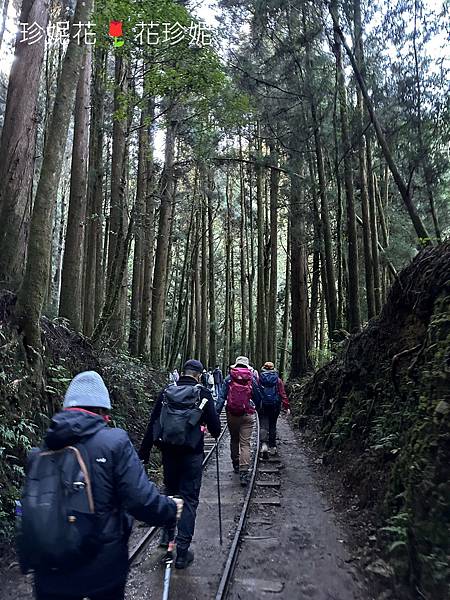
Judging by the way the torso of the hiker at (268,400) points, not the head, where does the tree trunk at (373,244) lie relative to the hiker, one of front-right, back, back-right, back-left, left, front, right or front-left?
front-right

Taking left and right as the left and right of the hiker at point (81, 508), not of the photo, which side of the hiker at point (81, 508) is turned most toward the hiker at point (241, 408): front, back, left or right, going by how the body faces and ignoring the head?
front

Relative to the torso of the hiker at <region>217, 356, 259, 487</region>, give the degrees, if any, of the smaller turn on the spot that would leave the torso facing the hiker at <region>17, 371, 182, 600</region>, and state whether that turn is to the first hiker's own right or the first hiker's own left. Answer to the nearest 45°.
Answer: approximately 180°

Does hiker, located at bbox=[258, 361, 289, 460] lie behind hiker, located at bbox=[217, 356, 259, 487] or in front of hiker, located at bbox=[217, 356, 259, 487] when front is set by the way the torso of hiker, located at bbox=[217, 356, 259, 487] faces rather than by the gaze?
in front

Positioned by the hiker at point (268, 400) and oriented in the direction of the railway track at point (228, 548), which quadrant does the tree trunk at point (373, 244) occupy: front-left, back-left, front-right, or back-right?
back-left

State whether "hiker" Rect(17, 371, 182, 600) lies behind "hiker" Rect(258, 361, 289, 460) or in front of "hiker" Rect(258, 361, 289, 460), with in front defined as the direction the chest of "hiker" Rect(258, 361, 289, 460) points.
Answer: behind

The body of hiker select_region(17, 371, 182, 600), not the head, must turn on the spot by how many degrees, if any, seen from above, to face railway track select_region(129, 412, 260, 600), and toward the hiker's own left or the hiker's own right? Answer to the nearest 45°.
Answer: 0° — they already face it

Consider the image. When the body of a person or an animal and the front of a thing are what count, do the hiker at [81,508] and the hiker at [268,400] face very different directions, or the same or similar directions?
same or similar directions

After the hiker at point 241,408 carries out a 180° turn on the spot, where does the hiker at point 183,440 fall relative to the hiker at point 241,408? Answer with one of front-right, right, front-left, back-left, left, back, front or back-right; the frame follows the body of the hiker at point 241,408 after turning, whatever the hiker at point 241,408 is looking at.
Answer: front

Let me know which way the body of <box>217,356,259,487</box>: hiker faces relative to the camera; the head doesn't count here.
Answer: away from the camera

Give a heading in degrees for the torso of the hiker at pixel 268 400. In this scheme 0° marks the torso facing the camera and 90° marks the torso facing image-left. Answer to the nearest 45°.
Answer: approximately 180°

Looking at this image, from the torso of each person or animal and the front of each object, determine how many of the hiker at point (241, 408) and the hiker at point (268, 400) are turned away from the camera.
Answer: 2

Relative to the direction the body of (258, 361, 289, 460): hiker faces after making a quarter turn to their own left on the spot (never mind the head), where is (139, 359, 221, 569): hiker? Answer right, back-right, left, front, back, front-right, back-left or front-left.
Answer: left

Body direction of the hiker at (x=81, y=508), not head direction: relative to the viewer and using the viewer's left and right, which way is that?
facing away from the viewer and to the right of the viewer
